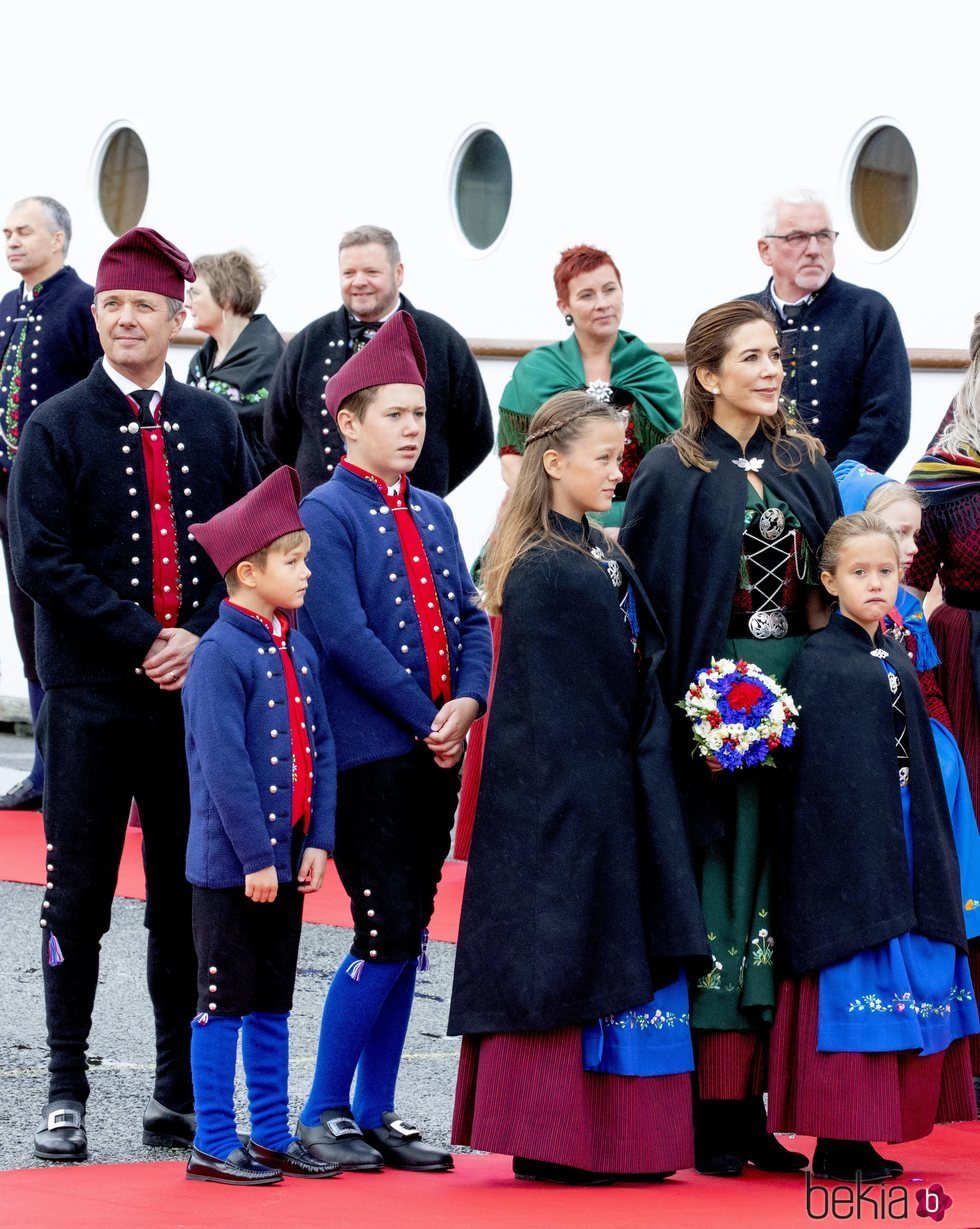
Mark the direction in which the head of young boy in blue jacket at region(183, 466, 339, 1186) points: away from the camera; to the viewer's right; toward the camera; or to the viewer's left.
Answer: to the viewer's right

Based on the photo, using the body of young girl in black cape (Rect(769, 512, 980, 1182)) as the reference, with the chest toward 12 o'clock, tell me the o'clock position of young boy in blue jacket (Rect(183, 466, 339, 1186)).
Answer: The young boy in blue jacket is roughly at 4 o'clock from the young girl in black cape.

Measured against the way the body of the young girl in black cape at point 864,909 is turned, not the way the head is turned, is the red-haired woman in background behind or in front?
behind

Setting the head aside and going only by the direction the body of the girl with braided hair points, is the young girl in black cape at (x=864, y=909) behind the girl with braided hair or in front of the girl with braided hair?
in front

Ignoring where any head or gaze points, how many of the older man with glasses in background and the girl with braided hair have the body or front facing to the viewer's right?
1

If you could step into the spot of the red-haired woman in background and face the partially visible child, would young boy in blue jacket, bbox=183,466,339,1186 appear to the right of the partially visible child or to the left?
right

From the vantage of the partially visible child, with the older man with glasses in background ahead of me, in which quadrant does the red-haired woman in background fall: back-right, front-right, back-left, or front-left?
front-left

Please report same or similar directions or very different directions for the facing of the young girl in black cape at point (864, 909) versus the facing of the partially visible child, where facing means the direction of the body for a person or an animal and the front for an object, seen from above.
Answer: same or similar directions

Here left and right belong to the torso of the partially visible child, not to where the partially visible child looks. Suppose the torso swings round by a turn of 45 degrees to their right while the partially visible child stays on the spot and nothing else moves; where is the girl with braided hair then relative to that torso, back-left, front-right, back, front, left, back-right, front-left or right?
front-right

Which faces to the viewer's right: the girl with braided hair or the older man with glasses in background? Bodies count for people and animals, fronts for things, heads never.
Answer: the girl with braided hair

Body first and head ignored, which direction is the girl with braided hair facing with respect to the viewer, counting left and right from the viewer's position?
facing to the right of the viewer

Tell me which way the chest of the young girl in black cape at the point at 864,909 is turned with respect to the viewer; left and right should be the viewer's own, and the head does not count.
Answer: facing the viewer and to the right of the viewer

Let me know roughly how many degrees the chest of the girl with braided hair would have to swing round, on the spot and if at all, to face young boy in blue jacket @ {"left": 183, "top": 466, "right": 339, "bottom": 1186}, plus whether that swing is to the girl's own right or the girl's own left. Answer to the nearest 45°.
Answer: approximately 180°
